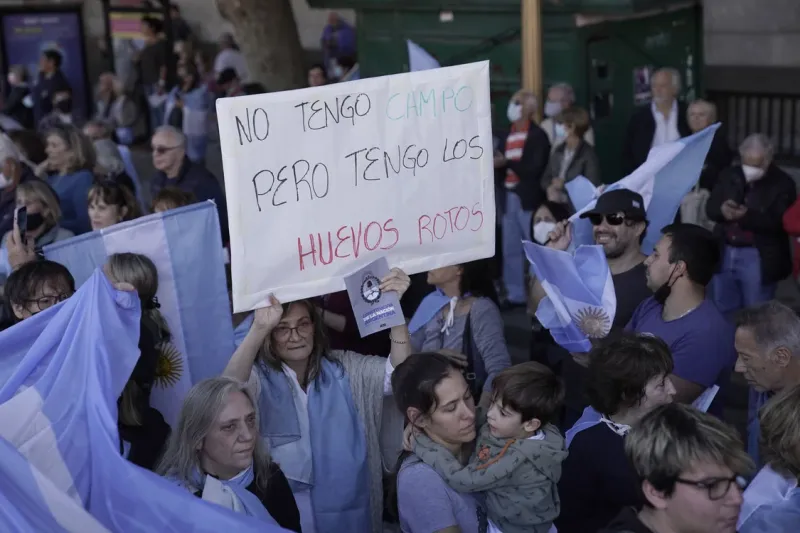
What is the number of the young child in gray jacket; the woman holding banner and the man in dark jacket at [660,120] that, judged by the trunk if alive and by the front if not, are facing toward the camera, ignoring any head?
2

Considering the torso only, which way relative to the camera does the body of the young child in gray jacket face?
to the viewer's left

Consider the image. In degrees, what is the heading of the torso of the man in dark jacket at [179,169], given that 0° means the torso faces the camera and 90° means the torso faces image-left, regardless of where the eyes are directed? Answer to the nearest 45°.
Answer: approximately 45°

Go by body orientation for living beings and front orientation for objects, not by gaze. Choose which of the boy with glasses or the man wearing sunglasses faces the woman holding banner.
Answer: the man wearing sunglasses

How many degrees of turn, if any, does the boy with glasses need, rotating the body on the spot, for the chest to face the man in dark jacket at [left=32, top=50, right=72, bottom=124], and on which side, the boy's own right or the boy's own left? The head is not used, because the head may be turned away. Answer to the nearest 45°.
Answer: approximately 180°

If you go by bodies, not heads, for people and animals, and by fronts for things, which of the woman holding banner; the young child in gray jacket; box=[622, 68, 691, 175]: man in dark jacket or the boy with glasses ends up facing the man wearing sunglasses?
the man in dark jacket

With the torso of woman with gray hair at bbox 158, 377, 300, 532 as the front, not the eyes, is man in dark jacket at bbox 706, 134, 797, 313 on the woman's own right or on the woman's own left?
on the woman's own left

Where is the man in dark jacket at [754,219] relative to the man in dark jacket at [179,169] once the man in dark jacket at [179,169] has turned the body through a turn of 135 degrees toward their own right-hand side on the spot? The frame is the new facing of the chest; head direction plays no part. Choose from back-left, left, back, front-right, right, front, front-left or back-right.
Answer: right

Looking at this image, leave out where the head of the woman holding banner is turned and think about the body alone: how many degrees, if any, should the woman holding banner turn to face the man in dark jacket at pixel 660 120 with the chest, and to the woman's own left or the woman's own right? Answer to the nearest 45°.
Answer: approximately 135° to the woman's own left

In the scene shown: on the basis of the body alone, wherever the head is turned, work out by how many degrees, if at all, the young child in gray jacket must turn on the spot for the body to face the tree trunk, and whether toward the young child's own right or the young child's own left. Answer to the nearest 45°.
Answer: approximately 90° to the young child's own right

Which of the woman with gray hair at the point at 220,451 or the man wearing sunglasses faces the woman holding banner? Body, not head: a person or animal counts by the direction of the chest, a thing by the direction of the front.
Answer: the man wearing sunglasses

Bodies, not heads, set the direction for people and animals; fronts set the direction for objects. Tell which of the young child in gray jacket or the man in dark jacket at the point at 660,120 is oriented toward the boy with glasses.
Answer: the man in dark jacket
